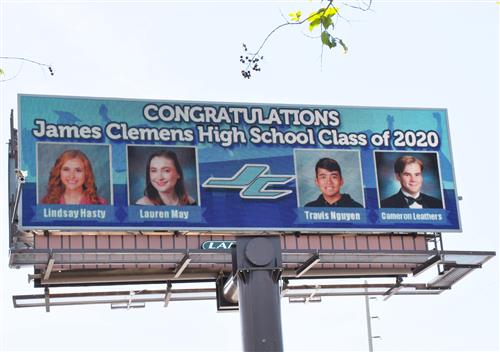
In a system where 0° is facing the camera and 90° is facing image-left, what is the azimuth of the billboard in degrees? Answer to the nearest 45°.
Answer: approximately 0°
